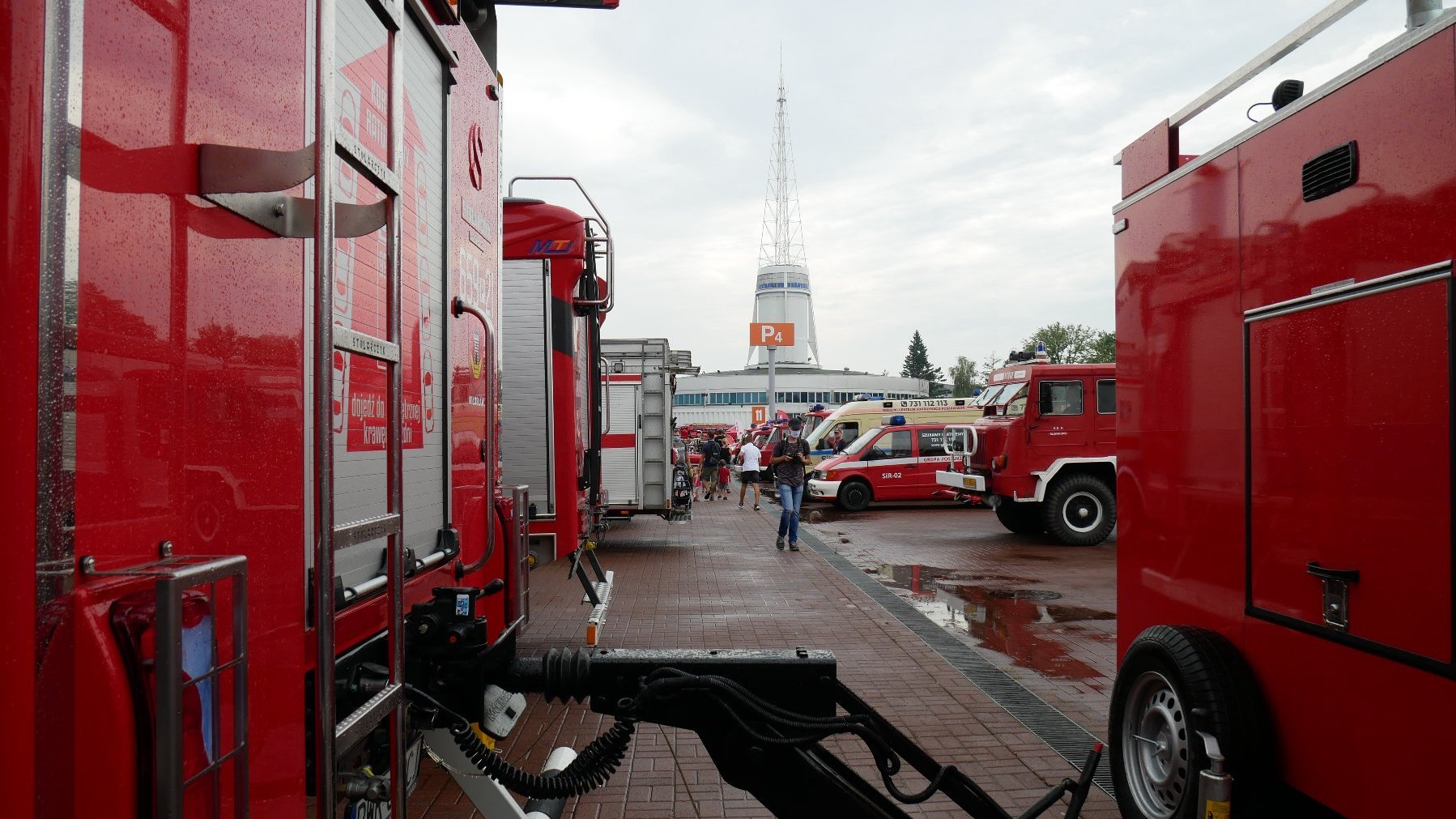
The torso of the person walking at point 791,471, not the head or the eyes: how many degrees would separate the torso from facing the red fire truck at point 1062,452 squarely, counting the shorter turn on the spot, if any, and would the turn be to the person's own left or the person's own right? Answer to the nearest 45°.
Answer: approximately 90° to the person's own left

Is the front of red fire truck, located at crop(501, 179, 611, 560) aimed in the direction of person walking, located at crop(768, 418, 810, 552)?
no

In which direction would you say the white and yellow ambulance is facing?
to the viewer's left

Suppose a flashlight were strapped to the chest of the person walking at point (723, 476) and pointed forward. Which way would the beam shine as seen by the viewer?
away from the camera

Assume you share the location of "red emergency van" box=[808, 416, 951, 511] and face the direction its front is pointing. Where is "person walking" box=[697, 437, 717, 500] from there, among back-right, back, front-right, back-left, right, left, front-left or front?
front-right

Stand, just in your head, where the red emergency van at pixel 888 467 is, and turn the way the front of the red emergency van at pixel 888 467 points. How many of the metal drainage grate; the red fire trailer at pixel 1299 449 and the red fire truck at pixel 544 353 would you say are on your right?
0

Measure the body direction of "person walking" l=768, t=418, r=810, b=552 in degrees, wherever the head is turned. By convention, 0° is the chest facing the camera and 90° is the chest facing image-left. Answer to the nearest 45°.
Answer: approximately 0°

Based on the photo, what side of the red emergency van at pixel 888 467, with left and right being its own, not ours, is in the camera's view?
left

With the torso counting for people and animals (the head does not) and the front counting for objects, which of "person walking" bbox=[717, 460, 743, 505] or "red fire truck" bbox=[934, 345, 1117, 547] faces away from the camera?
the person walking

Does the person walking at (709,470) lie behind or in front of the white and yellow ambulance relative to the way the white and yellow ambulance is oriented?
in front

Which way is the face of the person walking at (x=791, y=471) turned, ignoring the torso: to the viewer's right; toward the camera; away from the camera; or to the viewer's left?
toward the camera
